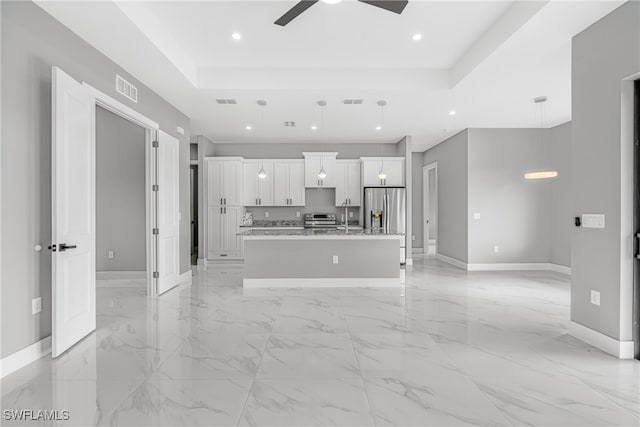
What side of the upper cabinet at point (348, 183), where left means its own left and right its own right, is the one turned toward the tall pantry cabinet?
right

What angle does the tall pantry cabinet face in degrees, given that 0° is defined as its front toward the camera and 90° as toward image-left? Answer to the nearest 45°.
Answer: approximately 0°

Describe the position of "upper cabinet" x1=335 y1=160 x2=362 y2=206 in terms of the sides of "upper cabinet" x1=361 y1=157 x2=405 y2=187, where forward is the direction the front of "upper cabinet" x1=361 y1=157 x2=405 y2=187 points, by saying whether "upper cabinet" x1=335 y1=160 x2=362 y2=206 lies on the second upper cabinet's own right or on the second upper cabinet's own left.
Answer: on the second upper cabinet's own right

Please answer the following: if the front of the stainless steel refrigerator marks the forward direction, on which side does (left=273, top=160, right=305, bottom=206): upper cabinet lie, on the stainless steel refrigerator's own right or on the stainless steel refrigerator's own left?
on the stainless steel refrigerator's own right
